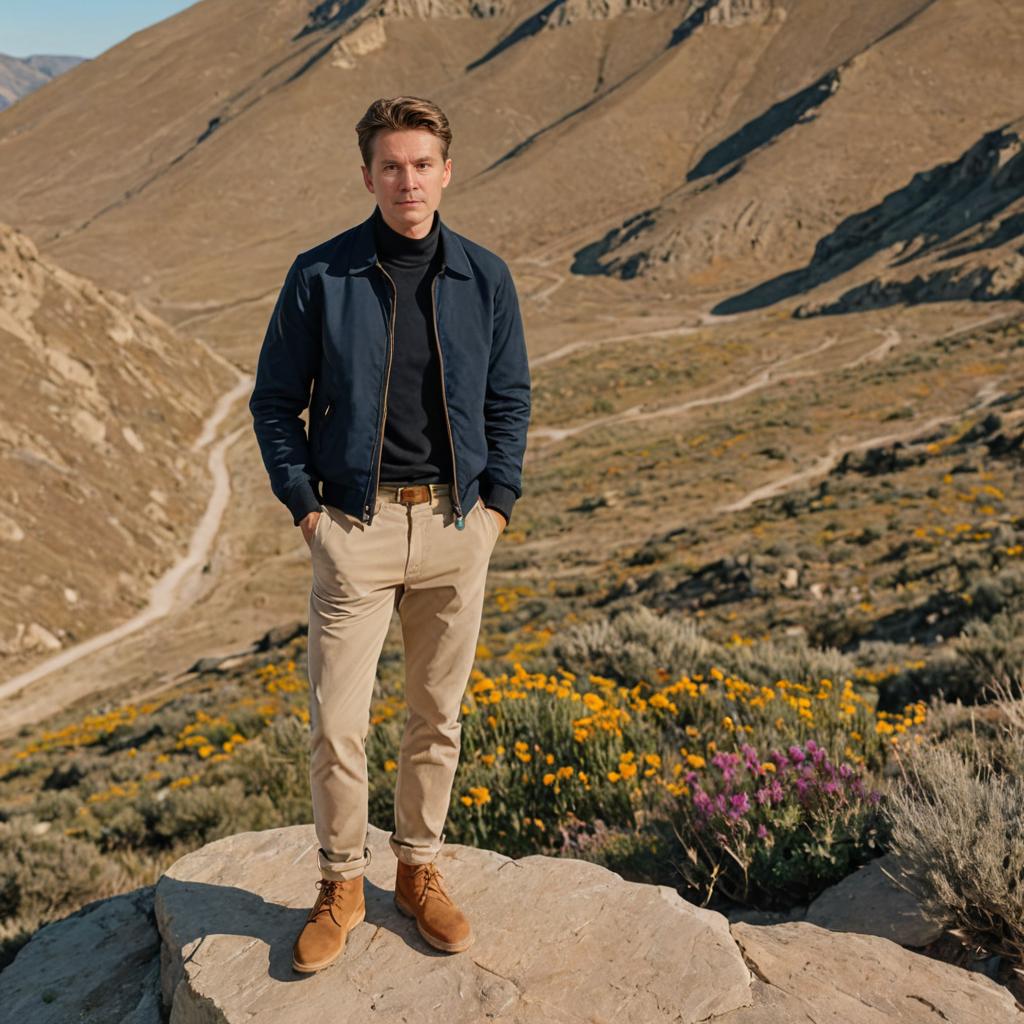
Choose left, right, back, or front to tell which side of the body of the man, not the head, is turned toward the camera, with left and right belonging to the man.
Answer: front

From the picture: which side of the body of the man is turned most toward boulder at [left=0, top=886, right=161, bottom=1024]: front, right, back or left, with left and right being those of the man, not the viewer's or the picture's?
right

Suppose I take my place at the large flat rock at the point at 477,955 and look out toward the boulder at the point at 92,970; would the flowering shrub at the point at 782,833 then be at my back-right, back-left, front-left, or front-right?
back-right
